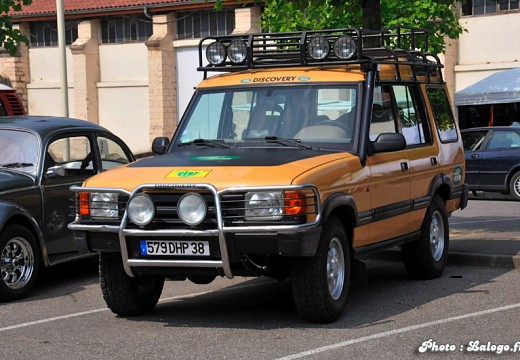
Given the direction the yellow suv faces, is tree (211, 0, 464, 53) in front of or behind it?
behind

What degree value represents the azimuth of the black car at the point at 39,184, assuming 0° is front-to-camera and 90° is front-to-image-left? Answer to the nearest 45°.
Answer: approximately 45°

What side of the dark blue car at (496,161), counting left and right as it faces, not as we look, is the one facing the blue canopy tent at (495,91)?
right

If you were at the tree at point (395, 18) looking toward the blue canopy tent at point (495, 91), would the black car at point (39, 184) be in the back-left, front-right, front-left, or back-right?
back-right

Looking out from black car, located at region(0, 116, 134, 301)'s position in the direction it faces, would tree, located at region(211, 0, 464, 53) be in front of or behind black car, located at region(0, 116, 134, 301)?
behind

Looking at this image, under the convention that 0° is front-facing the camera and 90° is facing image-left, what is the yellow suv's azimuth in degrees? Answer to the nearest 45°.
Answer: approximately 45°

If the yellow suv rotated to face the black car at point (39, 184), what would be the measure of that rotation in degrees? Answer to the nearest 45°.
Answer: approximately 90° to its right

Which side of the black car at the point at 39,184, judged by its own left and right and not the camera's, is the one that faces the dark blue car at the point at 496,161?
back

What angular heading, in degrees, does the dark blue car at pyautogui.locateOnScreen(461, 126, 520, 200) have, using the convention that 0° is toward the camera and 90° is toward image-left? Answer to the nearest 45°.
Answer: approximately 90°

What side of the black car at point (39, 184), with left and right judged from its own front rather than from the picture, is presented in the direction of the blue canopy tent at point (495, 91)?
back
